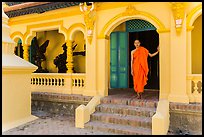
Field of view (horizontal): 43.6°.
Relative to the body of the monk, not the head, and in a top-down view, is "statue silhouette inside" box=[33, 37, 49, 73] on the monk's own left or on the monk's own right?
on the monk's own right

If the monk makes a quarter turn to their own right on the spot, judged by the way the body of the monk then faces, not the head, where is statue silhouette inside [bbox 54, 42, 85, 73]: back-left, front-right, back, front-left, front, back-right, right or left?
front-right

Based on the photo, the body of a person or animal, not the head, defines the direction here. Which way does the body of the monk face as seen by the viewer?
toward the camera
